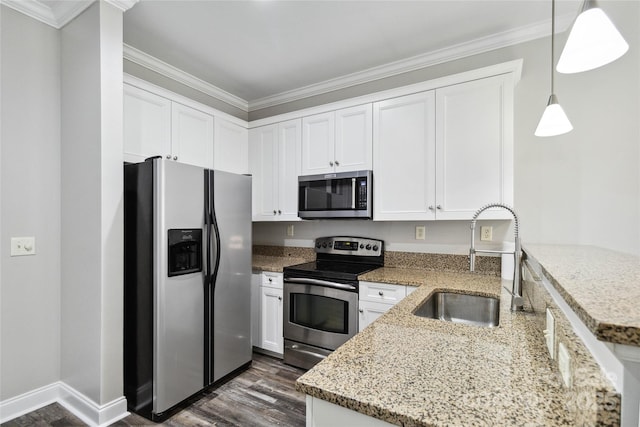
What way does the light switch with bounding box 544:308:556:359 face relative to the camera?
to the viewer's left

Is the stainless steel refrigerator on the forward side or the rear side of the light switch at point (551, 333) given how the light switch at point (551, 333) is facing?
on the forward side

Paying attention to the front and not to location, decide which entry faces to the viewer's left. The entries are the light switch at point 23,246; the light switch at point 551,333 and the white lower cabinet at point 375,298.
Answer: the light switch at point 551,333

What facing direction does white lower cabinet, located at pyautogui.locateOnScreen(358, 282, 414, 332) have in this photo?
toward the camera

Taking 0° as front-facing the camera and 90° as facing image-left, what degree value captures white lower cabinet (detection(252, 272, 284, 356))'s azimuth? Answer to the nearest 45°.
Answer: approximately 45°

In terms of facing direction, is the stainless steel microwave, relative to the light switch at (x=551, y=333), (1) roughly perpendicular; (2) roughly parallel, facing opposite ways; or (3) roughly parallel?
roughly perpendicular

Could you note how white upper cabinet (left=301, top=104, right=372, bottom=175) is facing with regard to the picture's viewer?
facing the viewer and to the left of the viewer

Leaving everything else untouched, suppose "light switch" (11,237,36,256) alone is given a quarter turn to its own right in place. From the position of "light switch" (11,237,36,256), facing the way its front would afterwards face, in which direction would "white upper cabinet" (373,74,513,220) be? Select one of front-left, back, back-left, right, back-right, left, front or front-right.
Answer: back-left

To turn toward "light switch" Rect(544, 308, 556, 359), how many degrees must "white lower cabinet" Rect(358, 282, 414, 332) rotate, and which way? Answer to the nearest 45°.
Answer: approximately 45° to its left

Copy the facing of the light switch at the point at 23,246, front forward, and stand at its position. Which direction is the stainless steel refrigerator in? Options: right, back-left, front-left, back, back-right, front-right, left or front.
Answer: front-left

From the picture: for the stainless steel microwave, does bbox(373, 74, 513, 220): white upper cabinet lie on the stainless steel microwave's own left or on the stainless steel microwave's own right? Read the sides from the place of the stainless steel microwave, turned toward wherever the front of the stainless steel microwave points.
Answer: on the stainless steel microwave's own left
